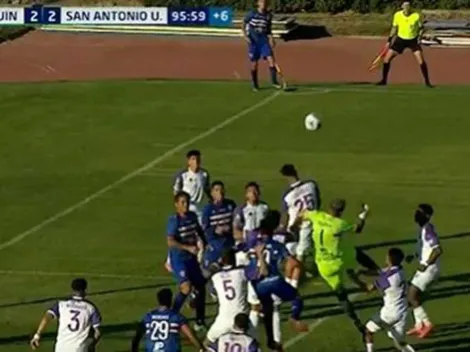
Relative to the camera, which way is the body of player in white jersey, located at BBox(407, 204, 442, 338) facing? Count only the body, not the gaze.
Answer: to the viewer's left

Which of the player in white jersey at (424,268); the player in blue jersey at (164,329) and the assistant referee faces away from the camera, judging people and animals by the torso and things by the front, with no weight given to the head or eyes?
the player in blue jersey

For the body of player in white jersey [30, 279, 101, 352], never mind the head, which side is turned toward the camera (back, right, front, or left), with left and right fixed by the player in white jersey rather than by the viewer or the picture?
back

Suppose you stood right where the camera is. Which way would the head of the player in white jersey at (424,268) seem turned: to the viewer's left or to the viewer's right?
to the viewer's left

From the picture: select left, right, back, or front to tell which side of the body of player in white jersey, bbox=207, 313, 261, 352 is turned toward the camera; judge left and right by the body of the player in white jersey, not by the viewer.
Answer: back

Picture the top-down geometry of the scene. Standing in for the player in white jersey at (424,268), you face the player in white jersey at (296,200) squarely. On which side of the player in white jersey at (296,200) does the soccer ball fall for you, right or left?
right

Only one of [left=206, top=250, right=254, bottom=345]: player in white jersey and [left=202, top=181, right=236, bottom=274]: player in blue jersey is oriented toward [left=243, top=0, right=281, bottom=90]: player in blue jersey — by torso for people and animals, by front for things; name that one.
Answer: the player in white jersey

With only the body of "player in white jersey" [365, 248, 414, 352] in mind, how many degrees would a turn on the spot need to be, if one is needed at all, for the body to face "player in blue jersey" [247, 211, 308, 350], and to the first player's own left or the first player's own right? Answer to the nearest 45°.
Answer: approximately 45° to the first player's own left

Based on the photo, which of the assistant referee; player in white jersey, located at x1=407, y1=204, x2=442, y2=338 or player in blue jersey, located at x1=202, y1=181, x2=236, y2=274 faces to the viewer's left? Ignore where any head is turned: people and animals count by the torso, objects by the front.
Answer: the player in white jersey

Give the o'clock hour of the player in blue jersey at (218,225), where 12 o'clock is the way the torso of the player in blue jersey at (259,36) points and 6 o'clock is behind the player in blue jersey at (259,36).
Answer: the player in blue jersey at (218,225) is roughly at 12 o'clock from the player in blue jersey at (259,36).

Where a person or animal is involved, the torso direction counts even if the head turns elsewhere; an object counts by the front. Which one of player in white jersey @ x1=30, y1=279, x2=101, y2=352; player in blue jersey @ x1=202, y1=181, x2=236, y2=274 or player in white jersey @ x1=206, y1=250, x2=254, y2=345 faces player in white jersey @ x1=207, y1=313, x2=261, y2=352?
the player in blue jersey

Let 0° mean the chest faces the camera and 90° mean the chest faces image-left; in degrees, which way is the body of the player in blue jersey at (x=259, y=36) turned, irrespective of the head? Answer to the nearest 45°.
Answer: approximately 0°

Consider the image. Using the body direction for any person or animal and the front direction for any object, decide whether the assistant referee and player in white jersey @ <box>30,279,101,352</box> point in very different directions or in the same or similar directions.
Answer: very different directions

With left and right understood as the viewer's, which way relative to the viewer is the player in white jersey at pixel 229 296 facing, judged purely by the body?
facing away from the viewer

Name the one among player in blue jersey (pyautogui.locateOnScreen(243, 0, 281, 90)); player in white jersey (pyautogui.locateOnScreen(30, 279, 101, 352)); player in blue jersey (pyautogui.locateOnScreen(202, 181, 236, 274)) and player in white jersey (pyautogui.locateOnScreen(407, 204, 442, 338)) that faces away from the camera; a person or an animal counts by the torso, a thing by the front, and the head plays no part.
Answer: player in white jersey (pyautogui.locateOnScreen(30, 279, 101, 352))
